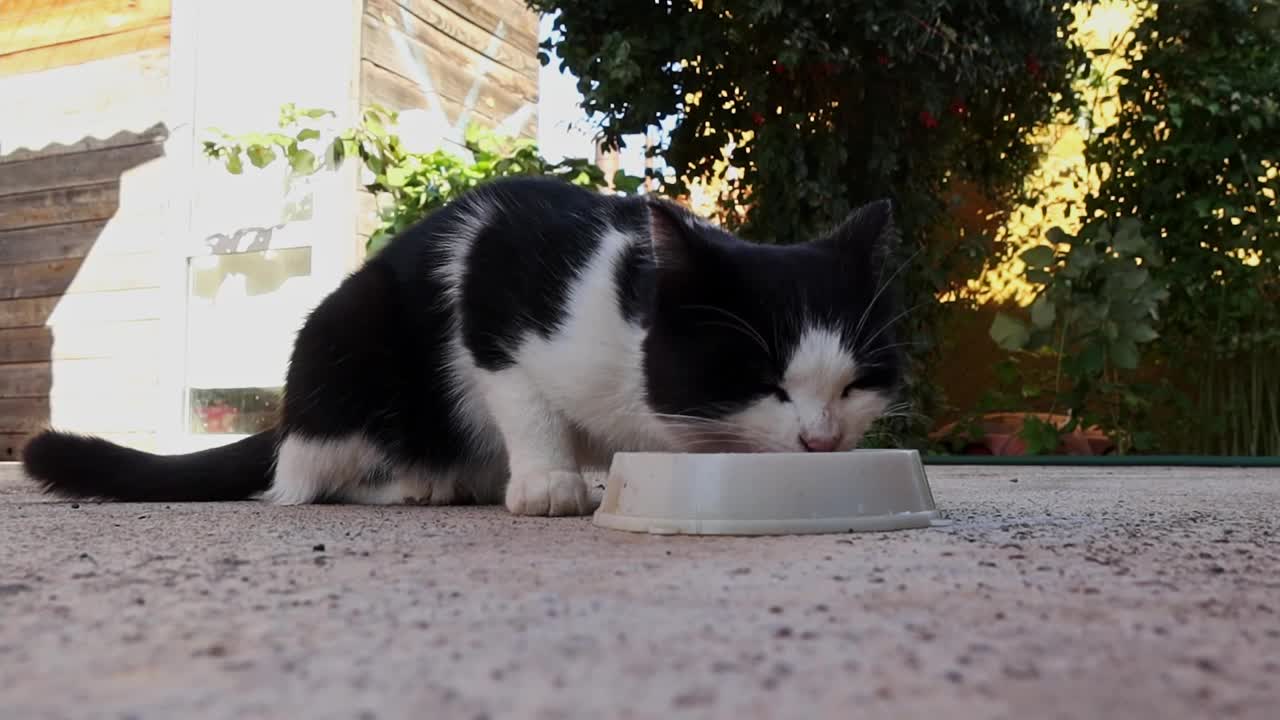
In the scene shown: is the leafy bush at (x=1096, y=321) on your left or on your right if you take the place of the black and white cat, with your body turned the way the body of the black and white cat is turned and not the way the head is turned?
on your left

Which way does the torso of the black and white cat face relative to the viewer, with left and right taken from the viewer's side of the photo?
facing the viewer and to the right of the viewer

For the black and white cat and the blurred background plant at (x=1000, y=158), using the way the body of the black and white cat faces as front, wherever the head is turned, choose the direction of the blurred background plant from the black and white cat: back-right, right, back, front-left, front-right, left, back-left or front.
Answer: left

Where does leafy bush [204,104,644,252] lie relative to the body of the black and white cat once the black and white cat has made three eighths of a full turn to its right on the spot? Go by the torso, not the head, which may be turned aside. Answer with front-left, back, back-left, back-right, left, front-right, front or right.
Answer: right
